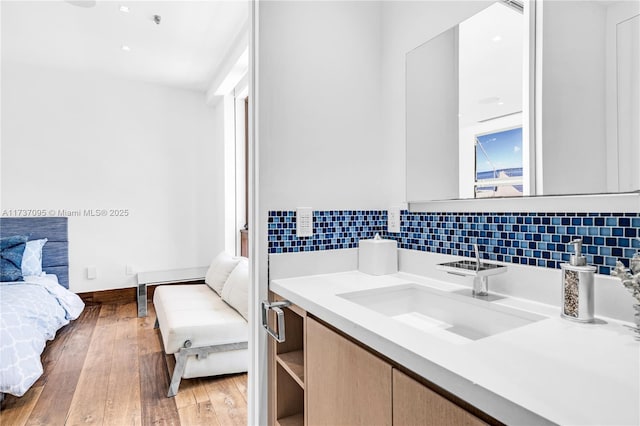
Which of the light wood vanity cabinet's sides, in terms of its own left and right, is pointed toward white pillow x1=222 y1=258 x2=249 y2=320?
right

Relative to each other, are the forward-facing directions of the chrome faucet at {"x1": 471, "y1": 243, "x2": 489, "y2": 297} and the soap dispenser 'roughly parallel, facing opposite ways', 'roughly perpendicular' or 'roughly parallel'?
roughly parallel

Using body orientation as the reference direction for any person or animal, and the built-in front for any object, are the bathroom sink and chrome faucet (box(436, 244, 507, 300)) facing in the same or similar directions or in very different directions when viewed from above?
same or similar directions

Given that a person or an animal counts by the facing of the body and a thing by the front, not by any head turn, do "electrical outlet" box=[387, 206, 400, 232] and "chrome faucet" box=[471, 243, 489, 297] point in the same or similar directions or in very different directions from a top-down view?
same or similar directions

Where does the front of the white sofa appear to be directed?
to the viewer's left

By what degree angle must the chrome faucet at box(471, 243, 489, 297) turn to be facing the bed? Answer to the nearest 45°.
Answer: approximately 45° to its right

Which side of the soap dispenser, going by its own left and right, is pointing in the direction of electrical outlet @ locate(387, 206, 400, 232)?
right

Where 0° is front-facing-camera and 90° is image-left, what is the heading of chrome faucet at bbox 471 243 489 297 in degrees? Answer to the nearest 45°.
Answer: approximately 45°

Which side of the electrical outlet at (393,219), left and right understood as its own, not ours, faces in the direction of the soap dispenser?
left

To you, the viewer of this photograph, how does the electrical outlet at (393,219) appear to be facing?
facing the viewer and to the left of the viewer
